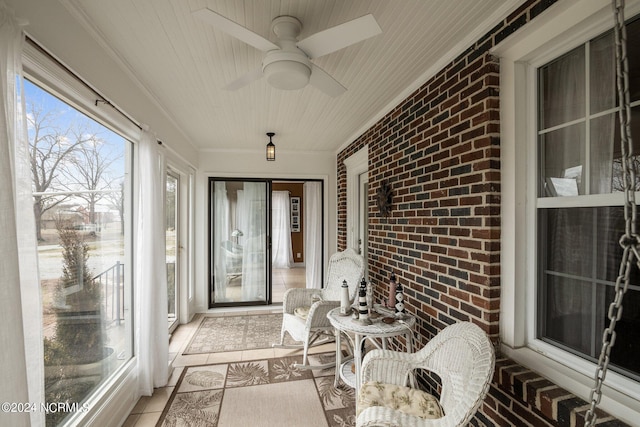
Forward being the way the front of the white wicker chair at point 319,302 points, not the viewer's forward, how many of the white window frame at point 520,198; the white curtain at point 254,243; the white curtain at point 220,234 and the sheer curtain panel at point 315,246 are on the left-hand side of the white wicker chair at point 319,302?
1

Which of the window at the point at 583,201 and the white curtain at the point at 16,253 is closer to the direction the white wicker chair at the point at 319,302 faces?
the white curtain

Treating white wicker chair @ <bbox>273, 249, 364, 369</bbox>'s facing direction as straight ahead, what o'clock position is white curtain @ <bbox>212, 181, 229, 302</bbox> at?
The white curtain is roughly at 3 o'clock from the white wicker chair.

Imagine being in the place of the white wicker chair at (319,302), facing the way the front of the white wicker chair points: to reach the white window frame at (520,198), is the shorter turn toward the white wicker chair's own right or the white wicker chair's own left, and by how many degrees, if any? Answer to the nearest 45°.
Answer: approximately 90° to the white wicker chair's own left

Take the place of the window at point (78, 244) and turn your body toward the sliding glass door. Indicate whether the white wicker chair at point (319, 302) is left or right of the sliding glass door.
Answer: right

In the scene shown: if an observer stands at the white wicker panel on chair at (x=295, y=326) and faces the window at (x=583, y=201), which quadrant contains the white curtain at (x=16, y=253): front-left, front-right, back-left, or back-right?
front-right

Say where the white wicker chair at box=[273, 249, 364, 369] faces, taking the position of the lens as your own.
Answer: facing the viewer and to the left of the viewer

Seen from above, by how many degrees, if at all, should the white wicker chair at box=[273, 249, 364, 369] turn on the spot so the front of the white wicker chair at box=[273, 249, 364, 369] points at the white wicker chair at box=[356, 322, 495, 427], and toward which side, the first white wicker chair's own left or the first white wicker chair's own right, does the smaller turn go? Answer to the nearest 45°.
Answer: approximately 90° to the first white wicker chair's own left

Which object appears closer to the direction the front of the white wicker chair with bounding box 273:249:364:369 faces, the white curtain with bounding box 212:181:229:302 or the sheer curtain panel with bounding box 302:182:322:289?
the white curtain

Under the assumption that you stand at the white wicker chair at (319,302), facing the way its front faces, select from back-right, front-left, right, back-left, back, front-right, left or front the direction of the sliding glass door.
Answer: right
